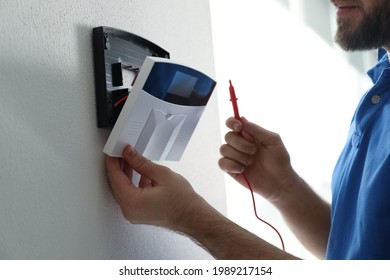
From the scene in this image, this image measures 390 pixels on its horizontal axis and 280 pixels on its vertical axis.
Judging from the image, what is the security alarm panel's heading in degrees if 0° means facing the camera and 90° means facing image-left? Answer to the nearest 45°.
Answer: approximately 315°

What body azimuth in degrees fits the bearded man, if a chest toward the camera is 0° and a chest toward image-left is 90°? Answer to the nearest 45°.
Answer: approximately 45°
